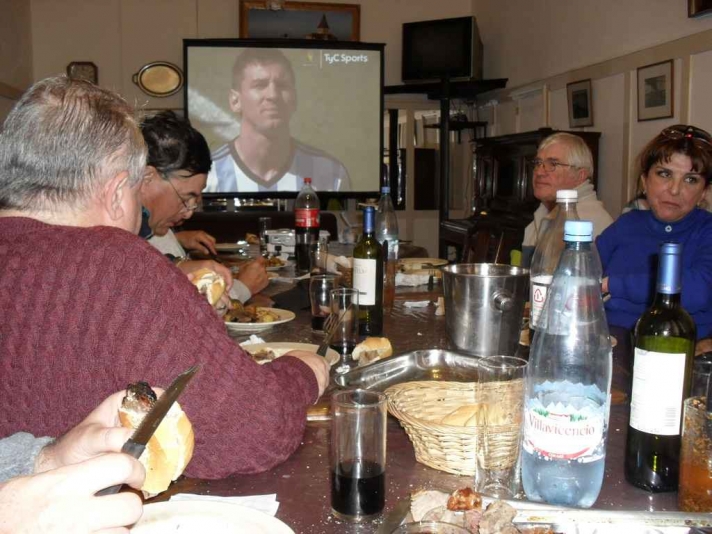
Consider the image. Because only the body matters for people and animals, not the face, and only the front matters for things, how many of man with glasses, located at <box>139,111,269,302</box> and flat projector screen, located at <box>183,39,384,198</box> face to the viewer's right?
1

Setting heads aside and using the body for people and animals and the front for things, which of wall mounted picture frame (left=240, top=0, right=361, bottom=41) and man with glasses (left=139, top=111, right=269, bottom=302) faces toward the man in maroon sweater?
the wall mounted picture frame

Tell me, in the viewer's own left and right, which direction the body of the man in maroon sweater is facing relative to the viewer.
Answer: facing away from the viewer and to the right of the viewer

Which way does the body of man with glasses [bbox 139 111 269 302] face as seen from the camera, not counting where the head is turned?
to the viewer's right

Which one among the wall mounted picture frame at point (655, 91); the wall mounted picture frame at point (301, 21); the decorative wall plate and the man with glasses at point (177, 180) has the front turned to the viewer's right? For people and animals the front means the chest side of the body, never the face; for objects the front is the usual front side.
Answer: the man with glasses

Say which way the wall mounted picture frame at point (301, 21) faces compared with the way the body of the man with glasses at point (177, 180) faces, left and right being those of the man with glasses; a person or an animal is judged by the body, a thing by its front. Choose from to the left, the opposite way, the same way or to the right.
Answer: to the right

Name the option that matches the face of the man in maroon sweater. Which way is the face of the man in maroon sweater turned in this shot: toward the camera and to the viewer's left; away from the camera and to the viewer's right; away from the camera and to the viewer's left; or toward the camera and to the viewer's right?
away from the camera and to the viewer's right

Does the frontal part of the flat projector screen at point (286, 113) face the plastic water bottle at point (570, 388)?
yes

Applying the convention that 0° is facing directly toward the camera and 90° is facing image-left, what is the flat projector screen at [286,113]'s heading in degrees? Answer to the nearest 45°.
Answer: approximately 0°
